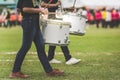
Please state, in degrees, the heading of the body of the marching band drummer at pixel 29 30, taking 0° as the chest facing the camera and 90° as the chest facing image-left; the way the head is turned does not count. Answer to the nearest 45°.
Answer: approximately 270°

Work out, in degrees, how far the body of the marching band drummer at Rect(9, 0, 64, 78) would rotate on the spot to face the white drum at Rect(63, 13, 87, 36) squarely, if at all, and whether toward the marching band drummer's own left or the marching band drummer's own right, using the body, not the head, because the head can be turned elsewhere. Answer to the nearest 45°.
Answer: approximately 45° to the marching band drummer's own left
